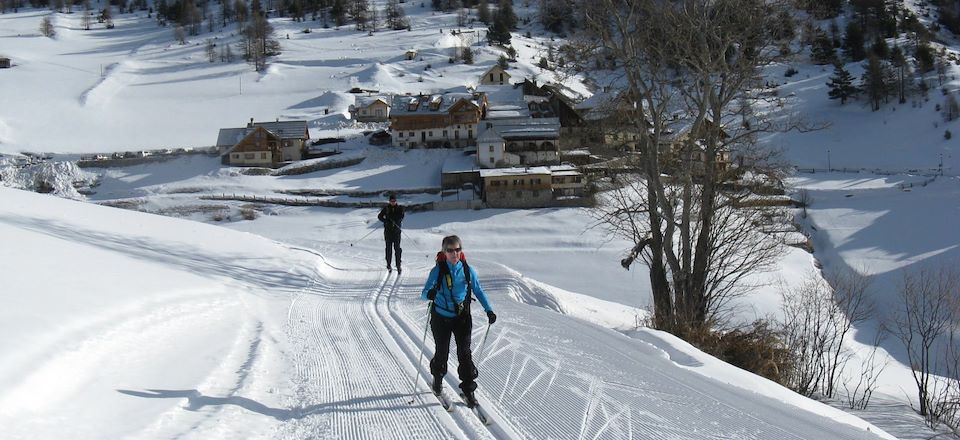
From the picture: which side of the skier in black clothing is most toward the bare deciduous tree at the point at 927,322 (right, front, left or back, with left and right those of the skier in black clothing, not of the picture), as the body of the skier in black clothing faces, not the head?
left

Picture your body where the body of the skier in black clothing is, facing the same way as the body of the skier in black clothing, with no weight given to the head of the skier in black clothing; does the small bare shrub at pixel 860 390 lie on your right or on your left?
on your left

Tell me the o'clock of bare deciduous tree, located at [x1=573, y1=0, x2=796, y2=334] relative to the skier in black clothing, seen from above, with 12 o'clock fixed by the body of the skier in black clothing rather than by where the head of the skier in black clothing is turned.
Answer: The bare deciduous tree is roughly at 10 o'clock from the skier in black clothing.

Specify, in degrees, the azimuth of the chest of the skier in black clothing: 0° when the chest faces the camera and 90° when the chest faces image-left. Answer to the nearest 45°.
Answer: approximately 0°

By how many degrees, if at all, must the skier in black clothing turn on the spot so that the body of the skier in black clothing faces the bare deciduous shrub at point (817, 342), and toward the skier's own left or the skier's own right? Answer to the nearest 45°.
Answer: approximately 90° to the skier's own left

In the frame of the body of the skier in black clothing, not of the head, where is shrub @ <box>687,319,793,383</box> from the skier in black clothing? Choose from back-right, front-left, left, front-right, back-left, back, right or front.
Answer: front-left
